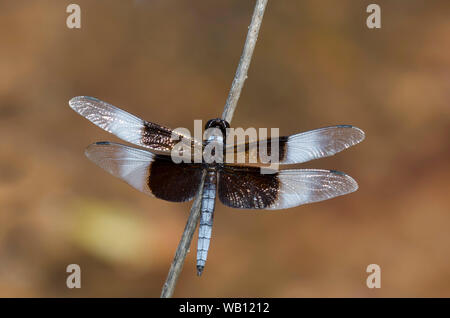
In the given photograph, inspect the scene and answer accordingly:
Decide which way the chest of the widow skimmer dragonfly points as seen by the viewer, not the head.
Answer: away from the camera
